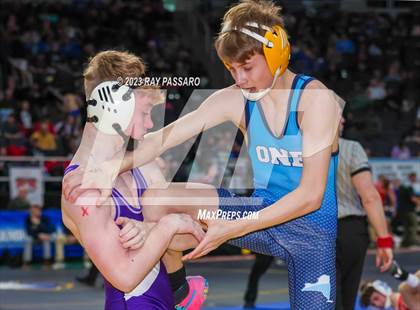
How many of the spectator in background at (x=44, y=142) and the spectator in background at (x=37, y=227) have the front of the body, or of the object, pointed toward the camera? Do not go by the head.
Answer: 2

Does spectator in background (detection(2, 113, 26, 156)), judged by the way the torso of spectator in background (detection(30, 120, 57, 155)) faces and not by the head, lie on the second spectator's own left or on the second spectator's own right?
on the second spectator's own right

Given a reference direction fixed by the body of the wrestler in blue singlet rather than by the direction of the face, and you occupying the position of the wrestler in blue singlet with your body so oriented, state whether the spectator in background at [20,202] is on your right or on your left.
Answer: on your right

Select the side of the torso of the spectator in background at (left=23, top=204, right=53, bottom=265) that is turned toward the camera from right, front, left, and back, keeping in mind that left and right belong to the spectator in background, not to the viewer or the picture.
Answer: front

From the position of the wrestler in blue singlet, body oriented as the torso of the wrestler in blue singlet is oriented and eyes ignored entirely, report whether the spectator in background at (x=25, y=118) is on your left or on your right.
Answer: on your right

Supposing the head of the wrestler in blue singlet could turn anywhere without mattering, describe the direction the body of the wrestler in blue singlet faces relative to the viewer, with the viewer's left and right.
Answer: facing the viewer and to the left of the viewer

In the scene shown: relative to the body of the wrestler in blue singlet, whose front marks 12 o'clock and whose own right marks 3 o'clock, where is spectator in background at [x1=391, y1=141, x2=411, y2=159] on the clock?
The spectator in background is roughly at 5 o'clock from the wrestler in blue singlet.

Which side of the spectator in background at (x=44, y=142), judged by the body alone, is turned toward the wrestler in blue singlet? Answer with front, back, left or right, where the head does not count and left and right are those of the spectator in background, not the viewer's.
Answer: front

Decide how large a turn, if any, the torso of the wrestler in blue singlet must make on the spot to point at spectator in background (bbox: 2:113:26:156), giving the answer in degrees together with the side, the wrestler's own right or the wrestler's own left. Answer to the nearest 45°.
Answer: approximately 90° to the wrestler's own right

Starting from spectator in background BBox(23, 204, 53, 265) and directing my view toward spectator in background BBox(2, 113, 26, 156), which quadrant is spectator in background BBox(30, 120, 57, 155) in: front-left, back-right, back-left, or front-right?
front-right
